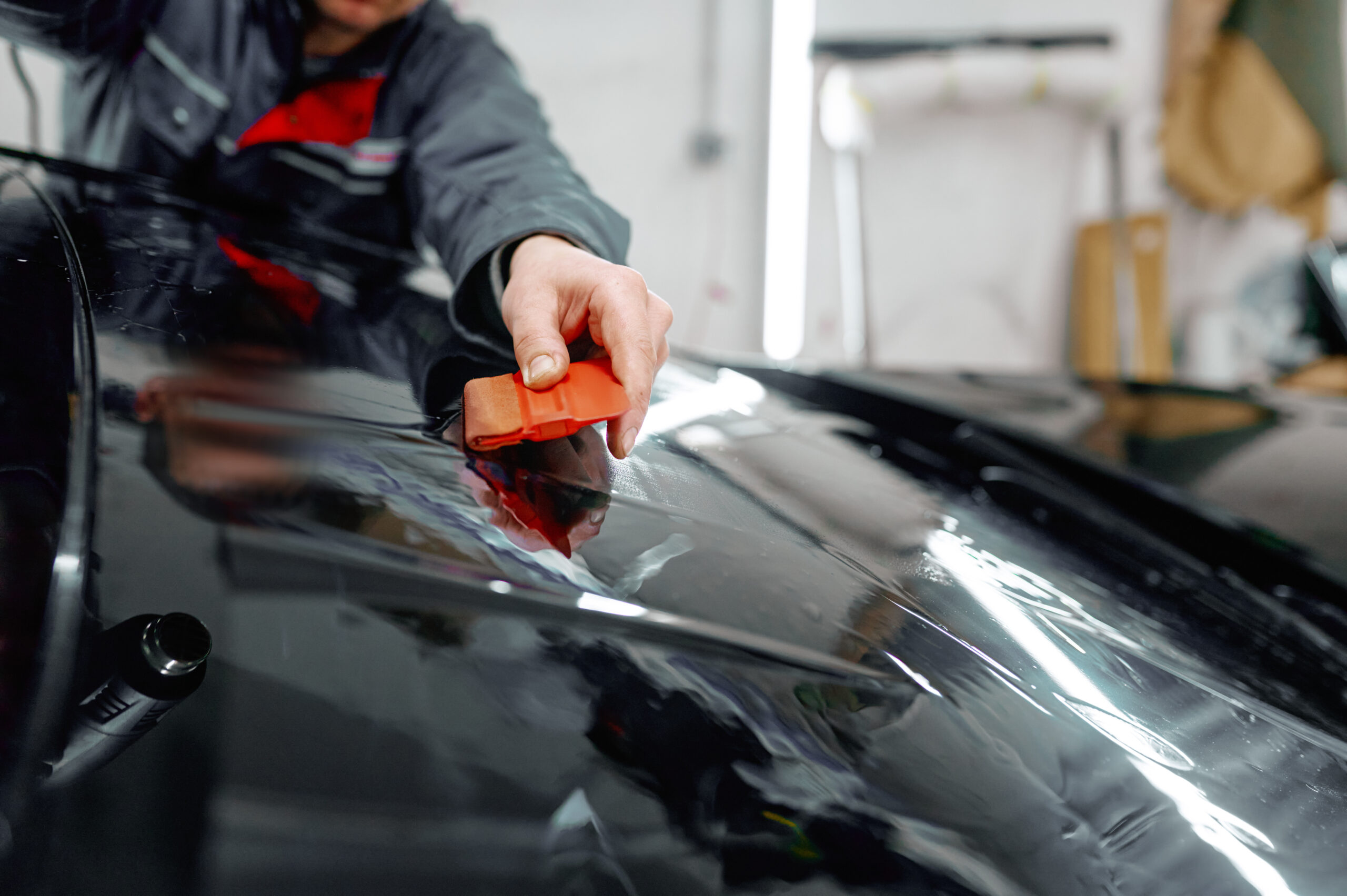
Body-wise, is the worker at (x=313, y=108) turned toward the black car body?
yes

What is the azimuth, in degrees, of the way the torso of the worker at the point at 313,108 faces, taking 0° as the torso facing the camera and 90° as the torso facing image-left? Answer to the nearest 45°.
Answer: approximately 0°
